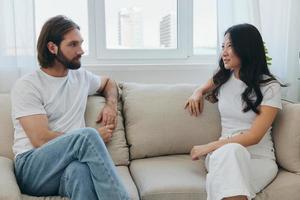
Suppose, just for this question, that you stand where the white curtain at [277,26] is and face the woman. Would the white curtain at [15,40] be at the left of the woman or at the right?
right

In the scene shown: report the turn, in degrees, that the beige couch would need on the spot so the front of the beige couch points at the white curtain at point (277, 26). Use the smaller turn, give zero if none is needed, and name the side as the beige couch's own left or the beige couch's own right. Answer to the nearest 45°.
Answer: approximately 135° to the beige couch's own left

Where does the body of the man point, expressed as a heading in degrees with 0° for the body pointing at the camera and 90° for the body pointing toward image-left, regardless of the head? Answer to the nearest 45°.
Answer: approximately 315°

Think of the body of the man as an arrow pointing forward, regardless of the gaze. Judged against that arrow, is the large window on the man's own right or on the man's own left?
on the man's own left

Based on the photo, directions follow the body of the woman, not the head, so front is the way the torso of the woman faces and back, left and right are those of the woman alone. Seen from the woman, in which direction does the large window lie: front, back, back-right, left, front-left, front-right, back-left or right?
right

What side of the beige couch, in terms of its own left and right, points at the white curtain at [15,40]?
right

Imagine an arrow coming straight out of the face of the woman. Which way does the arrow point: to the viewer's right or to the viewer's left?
to the viewer's left

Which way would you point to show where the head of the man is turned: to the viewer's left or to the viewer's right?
to the viewer's right

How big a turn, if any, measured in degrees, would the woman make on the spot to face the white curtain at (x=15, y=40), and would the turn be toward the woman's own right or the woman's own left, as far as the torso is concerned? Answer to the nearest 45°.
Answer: approximately 45° to the woman's own right

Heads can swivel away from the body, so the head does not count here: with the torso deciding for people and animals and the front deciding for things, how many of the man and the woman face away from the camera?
0

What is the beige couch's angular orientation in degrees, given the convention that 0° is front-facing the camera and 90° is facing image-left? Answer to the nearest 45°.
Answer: approximately 0°

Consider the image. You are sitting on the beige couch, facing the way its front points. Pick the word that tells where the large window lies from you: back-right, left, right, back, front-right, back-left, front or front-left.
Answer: back
